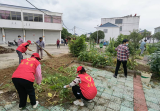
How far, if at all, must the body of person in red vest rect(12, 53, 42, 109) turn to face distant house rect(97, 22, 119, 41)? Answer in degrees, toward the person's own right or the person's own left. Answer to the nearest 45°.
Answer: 0° — they already face it

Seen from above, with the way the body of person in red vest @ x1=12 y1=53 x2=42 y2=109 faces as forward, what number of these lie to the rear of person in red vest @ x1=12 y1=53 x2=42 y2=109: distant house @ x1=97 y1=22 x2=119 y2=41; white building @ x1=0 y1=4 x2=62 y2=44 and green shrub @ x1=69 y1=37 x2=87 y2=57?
0

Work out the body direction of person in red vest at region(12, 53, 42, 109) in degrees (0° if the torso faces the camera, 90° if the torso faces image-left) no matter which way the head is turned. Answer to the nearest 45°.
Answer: approximately 225°

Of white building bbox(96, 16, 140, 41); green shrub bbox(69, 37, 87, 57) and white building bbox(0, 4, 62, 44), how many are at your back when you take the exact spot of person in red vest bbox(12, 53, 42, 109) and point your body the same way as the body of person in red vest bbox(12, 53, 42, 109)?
0

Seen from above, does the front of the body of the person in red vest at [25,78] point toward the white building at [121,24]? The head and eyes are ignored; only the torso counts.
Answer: yes

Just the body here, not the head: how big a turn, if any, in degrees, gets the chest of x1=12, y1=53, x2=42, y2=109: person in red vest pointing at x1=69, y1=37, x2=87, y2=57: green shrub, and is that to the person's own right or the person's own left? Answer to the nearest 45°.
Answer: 0° — they already face it

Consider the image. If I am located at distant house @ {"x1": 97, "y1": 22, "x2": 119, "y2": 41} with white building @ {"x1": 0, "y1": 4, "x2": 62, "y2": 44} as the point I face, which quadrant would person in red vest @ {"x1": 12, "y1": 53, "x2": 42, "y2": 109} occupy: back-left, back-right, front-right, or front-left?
front-left

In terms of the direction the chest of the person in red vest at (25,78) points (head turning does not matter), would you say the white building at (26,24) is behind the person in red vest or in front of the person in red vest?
in front

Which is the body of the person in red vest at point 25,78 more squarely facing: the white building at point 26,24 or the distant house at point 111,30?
the distant house
